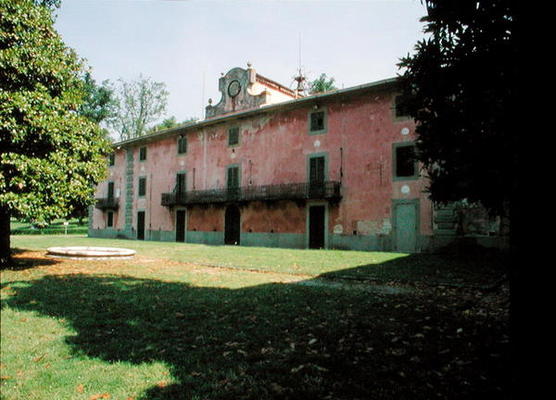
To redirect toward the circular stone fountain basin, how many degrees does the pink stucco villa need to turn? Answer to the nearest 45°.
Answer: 0° — it already faces it

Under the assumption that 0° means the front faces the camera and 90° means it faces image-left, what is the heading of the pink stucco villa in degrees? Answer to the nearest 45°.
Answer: approximately 45°

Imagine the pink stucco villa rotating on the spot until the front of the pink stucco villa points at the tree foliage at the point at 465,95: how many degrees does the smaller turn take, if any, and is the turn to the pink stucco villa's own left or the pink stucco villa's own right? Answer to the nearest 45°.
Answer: approximately 45° to the pink stucco villa's own left
